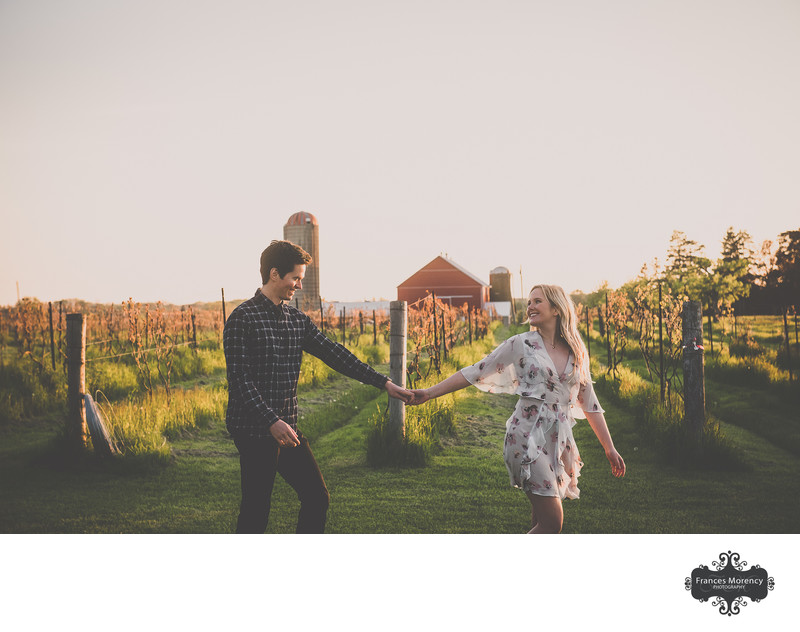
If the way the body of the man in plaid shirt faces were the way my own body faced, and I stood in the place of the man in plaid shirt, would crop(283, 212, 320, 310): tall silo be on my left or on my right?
on my left

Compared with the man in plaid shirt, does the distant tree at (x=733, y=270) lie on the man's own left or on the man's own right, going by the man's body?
on the man's own left

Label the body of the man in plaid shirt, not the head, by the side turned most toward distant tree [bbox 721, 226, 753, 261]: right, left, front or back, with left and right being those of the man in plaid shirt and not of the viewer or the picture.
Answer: left

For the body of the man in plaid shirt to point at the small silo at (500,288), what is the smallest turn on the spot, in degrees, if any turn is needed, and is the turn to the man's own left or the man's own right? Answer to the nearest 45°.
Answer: approximately 135° to the man's own left

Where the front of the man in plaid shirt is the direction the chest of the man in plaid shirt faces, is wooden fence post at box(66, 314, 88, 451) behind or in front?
behind

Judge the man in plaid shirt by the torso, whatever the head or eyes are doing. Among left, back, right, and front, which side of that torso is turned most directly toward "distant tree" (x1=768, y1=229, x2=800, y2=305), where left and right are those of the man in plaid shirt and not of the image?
left

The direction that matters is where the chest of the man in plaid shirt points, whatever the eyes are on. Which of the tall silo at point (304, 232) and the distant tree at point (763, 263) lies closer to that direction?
the distant tree

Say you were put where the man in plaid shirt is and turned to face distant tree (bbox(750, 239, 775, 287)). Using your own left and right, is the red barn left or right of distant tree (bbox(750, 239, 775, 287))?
left

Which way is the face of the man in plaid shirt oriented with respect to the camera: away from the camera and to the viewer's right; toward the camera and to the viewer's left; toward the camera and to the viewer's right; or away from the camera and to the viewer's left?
toward the camera and to the viewer's right

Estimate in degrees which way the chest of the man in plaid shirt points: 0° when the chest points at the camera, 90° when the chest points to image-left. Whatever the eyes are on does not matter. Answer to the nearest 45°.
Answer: approximately 315°
